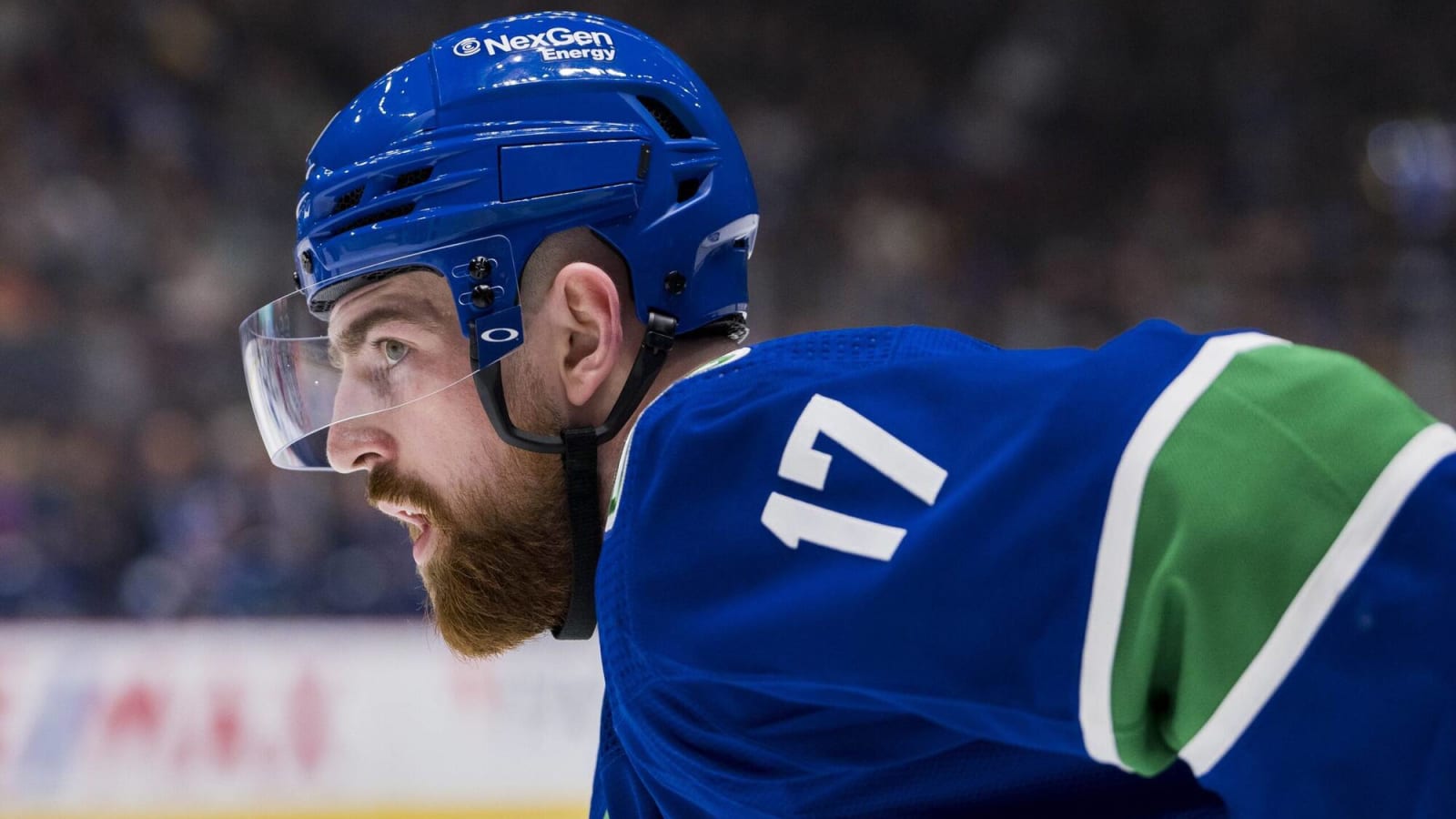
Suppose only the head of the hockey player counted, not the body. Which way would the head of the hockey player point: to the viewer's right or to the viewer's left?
to the viewer's left

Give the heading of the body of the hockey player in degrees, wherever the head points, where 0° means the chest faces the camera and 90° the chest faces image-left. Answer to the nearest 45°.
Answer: approximately 90°
